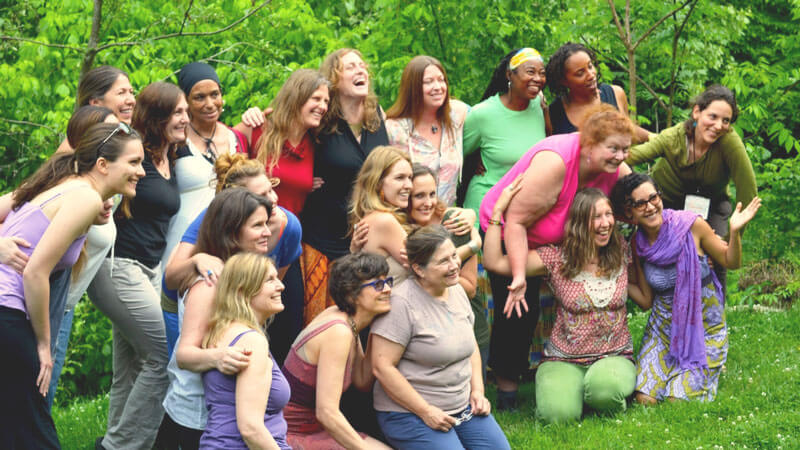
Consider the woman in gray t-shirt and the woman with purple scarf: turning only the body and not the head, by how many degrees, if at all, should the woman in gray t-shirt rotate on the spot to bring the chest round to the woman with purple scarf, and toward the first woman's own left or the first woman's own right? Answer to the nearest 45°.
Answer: approximately 90° to the first woman's own left

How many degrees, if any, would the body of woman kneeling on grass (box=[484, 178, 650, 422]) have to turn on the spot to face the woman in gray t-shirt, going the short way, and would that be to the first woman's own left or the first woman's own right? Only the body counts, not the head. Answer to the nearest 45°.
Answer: approximately 45° to the first woman's own right

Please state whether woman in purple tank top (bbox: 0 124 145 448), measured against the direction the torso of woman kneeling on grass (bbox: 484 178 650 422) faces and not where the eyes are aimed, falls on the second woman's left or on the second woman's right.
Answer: on the second woman's right

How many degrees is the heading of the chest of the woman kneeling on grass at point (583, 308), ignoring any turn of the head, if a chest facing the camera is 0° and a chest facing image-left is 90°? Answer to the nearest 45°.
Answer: approximately 0°

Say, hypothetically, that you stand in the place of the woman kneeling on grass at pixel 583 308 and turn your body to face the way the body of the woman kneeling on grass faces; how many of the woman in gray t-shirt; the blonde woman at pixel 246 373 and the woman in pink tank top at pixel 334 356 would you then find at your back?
0

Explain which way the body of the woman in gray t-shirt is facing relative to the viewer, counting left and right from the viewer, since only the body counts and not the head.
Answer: facing the viewer and to the right of the viewer

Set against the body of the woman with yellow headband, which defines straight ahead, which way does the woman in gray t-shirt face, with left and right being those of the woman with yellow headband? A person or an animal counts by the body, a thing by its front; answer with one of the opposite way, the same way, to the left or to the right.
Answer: the same way

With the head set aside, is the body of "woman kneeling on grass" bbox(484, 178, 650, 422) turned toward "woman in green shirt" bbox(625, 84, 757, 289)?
no

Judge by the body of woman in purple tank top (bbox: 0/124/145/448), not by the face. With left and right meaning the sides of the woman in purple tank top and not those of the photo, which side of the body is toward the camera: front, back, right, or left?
right

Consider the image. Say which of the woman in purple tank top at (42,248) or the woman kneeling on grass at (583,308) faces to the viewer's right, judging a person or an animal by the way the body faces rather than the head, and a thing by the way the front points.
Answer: the woman in purple tank top

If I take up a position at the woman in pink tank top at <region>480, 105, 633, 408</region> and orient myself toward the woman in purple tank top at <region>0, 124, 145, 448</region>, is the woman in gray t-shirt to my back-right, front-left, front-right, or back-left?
front-left

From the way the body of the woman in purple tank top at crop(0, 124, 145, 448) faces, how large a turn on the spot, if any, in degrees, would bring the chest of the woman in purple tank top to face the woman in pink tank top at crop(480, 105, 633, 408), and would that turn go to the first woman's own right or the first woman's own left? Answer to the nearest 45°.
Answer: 0° — they already face them
